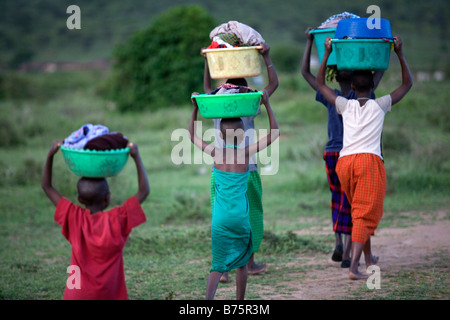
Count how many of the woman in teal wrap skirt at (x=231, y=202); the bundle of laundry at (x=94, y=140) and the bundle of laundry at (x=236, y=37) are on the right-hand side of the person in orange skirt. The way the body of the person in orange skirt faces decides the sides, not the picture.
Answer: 0

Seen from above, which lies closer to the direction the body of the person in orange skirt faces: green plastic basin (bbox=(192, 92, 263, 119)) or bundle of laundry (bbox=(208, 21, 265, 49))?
the bundle of laundry

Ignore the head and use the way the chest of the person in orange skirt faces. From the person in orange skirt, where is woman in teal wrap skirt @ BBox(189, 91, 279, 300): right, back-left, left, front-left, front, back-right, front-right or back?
back-left

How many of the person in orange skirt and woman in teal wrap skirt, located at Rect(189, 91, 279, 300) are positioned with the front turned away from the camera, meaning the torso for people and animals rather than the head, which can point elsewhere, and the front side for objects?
2

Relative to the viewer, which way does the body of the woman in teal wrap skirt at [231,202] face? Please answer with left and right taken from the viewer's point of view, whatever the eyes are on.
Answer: facing away from the viewer

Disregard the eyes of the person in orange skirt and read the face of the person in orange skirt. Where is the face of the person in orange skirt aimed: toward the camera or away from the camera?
away from the camera

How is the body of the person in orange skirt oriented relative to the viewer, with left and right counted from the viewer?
facing away from the viewer

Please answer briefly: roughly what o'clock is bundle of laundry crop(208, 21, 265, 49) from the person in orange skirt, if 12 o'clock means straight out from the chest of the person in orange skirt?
The bundle of laundry is roughly at 9 o'clock from the person in orange skirt.

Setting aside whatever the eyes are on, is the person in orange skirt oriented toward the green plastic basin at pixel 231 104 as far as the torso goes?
no

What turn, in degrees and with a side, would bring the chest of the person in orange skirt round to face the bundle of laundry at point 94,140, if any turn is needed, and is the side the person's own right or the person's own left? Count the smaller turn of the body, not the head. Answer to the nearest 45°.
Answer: approximately 135° to the person's own left

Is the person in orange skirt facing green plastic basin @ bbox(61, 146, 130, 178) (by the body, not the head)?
no

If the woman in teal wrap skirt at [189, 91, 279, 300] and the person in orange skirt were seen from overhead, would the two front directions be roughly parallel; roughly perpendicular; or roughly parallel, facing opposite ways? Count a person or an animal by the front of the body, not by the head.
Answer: roughly parallel

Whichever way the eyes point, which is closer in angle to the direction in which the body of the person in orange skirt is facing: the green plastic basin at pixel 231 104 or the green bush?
the green bush
